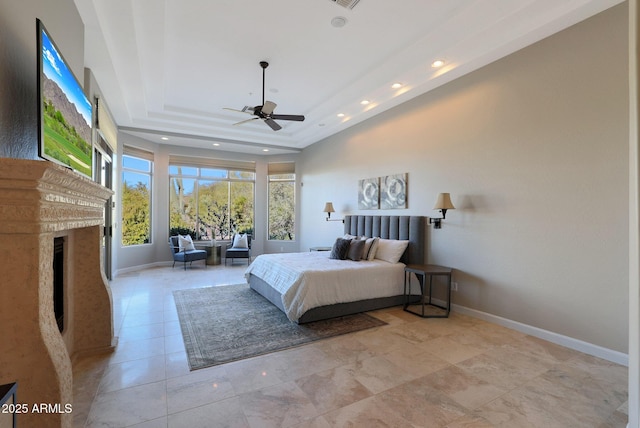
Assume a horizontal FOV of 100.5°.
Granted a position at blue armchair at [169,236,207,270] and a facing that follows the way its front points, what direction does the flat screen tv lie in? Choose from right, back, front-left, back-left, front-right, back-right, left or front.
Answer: front-right

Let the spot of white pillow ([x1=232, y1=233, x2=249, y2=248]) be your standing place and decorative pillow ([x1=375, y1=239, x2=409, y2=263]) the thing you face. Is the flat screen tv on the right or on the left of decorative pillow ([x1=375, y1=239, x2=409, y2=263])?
right

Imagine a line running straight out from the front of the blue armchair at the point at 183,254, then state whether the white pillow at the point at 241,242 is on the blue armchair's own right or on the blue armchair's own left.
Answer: on the blue armchair's own left

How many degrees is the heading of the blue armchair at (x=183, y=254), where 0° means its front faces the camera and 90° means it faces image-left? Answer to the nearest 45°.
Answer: approximately 315°

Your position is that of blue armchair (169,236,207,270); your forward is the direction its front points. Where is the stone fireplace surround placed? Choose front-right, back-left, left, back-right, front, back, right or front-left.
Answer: front-right
